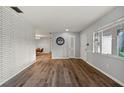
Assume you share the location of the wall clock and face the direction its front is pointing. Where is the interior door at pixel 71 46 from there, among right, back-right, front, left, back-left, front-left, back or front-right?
left

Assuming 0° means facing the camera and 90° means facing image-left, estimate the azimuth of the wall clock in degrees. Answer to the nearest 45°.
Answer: approximately 0°
